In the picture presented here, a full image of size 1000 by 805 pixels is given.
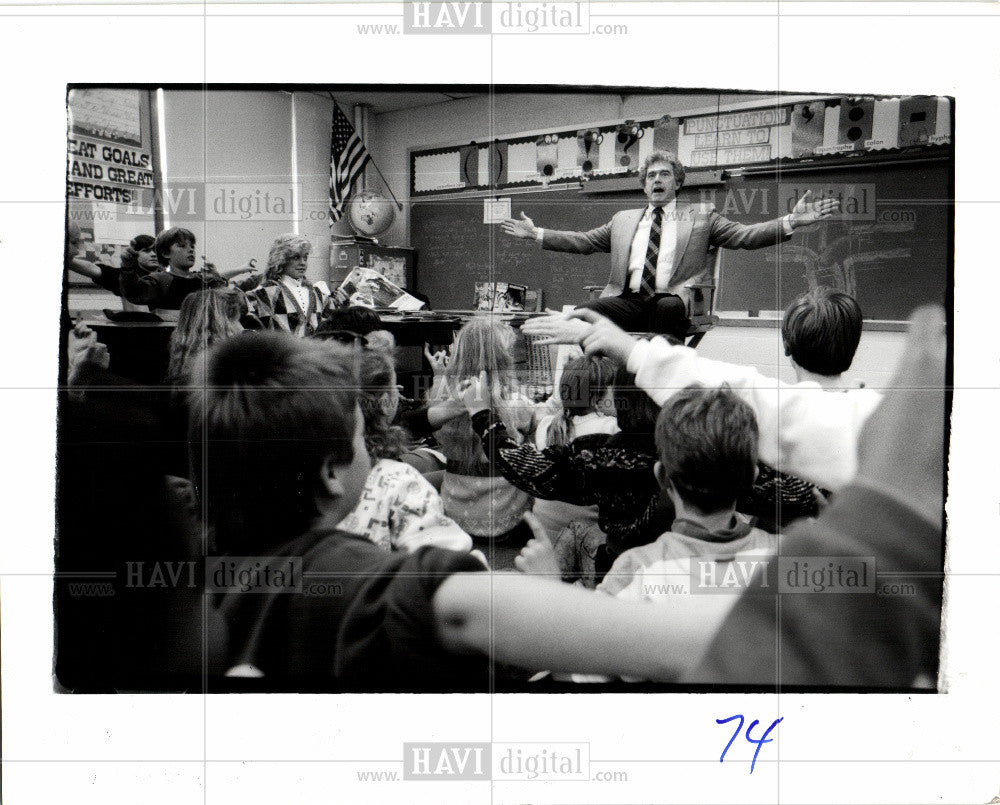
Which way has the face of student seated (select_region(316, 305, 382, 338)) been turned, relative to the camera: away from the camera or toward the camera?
away from the camera

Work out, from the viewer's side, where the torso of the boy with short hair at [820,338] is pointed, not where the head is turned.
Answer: away from the camera

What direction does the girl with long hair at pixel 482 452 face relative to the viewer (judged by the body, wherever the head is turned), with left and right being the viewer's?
facing away from the viewer

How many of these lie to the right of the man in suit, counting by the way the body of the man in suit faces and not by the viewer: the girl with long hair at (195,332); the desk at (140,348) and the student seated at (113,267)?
3

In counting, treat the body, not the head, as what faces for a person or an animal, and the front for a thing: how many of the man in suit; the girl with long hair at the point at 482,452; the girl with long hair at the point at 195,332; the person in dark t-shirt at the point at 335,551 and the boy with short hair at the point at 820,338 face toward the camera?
1

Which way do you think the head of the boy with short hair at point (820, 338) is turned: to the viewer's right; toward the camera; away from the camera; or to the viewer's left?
away from the camera

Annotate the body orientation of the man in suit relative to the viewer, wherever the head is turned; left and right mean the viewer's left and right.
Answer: facing the viewer

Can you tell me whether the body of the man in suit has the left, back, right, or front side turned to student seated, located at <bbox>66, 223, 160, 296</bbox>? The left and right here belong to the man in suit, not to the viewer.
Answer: right

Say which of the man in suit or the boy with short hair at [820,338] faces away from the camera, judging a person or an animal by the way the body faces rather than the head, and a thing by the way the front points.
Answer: the boy with short hair

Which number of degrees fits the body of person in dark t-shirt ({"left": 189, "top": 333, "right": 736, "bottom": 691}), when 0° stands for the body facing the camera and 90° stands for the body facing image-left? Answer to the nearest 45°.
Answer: approximately 225°

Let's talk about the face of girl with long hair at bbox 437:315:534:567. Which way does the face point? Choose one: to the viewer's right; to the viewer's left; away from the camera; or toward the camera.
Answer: away from the camera
